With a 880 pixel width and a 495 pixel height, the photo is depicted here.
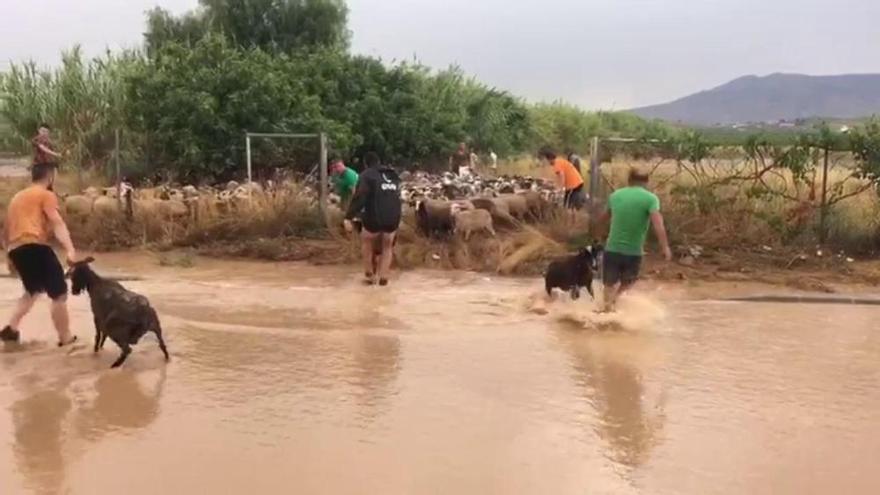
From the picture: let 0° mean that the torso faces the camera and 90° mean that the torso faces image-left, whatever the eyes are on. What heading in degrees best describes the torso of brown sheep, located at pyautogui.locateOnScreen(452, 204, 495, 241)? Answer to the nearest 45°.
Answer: approximately 90°

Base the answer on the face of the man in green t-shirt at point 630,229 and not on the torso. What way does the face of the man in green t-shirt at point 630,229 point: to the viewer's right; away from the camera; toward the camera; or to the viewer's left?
away from the camera

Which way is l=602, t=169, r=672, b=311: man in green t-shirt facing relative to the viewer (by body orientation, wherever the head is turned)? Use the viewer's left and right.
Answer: facing away from the viewer

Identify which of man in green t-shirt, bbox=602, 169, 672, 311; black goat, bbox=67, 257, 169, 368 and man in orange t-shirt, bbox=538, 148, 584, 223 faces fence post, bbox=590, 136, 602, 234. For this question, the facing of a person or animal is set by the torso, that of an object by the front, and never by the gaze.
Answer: the man in green t-shirt

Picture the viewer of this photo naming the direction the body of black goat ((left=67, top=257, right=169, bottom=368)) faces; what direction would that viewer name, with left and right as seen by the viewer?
facing away from the viewer and to the left of the viewer

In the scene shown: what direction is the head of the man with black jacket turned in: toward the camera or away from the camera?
away from the camera

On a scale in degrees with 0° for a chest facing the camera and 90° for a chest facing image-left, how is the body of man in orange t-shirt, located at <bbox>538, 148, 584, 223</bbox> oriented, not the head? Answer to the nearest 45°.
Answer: approximately 90°

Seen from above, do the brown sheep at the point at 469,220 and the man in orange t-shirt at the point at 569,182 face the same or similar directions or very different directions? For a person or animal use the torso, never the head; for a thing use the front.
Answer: same or similar directions

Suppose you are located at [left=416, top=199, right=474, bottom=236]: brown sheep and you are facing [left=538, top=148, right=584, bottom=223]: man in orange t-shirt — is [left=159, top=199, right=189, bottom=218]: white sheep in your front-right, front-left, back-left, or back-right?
back-left

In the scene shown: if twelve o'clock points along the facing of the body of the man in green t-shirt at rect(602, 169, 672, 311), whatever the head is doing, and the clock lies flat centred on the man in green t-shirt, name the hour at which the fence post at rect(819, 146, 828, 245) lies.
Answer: The fence post is roughly at 1 o'clock from the man in green t-shirt.

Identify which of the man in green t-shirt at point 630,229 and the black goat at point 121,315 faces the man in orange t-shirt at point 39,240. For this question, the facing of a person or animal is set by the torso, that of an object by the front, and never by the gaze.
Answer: the black goat

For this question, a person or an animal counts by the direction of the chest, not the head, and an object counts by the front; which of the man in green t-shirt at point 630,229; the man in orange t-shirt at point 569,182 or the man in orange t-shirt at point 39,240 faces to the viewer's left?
the man in orange t-shirt at point 569,182
